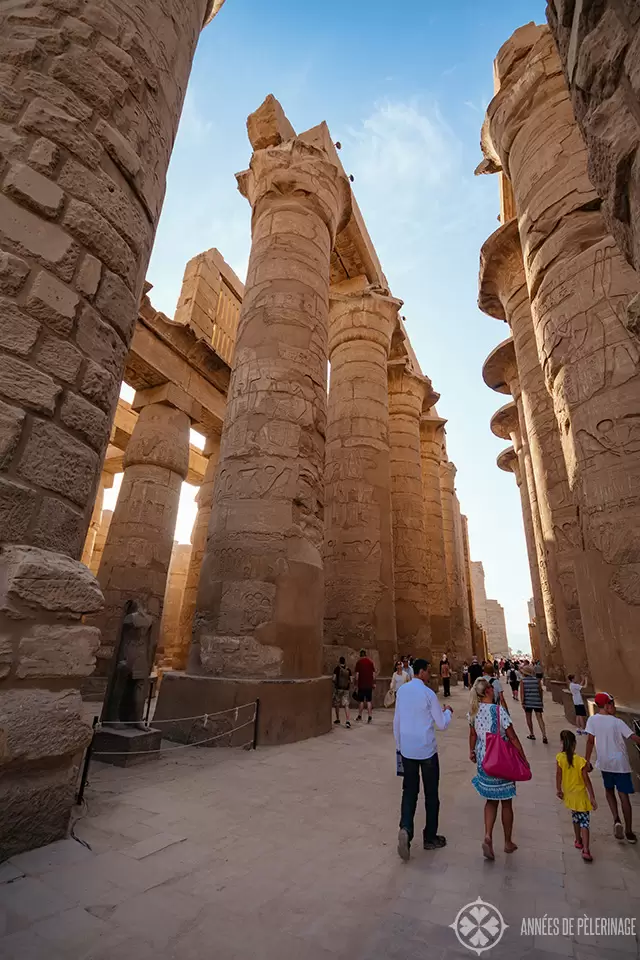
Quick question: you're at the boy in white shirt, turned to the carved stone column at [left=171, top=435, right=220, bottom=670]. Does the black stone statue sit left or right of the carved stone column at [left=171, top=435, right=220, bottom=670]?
left

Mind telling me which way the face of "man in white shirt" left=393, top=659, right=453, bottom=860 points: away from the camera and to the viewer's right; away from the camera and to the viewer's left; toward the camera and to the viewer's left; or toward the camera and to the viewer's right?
away from the camera and to the viewer's right

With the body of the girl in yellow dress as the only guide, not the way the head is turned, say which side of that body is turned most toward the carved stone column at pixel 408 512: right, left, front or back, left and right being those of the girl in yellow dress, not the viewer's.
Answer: front

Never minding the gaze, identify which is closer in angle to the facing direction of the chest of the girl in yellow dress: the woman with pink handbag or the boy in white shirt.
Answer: the boy in white shirt

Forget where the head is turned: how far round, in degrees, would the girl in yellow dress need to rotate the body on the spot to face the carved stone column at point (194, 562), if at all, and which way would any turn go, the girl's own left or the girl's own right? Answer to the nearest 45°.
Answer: approximately 45° to the girl's own left

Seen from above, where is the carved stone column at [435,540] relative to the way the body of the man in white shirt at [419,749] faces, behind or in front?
in front

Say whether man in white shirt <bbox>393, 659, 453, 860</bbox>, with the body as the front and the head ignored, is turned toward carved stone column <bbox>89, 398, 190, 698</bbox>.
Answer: no

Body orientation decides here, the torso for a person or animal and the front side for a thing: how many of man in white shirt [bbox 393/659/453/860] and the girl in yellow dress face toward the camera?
0

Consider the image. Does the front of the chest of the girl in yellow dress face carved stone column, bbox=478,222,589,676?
yes

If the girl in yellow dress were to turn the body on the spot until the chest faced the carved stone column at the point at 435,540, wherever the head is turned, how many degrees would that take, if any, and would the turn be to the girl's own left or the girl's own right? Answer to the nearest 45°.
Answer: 0° — they already face it

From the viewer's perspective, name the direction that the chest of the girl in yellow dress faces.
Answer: away from the camera

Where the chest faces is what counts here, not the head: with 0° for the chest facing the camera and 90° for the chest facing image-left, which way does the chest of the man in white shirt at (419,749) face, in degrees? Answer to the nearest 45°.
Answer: approximately 225°

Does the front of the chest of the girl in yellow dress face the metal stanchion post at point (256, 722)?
no

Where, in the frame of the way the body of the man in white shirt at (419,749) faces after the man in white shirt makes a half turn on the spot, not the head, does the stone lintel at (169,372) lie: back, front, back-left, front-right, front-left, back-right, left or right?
right

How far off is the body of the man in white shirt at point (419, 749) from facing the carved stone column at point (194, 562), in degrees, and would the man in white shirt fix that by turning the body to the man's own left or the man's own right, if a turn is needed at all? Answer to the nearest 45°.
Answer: approximately 90° to the man's own left

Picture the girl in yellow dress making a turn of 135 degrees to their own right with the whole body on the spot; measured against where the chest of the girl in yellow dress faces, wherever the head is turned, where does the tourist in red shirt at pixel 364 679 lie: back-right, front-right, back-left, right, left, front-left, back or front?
back
